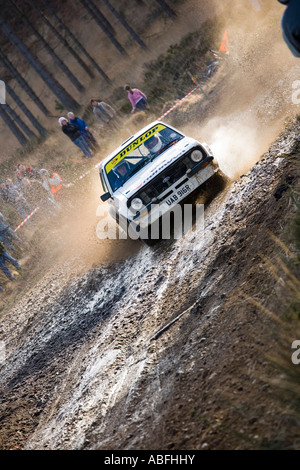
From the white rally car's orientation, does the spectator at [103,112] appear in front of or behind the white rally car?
behind

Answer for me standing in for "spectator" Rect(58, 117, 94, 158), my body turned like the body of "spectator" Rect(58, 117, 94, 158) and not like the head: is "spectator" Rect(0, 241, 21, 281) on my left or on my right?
on my right

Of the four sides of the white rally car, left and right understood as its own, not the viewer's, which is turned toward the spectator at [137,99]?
back

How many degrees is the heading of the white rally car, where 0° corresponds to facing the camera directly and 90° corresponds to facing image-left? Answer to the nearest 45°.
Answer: approximately 0°
